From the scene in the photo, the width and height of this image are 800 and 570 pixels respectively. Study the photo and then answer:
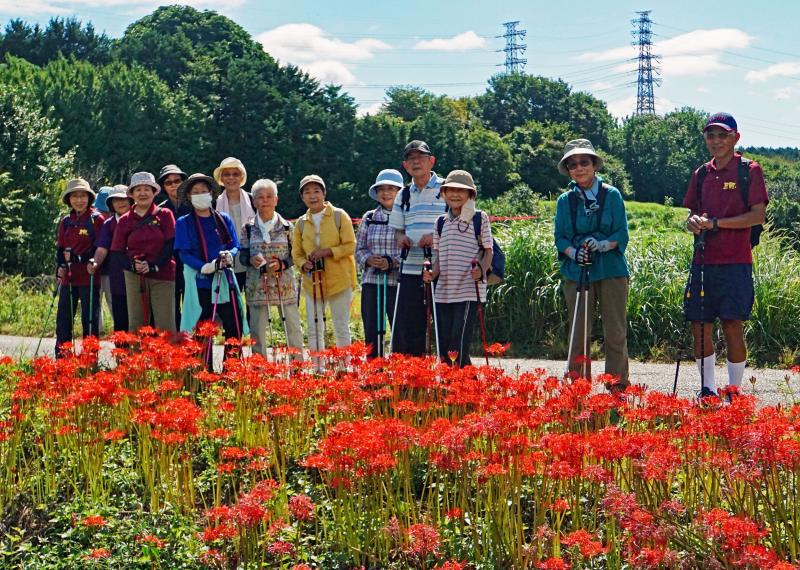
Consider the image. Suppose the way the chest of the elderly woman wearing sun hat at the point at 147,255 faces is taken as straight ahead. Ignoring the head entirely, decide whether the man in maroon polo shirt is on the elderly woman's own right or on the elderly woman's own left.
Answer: on the elderly woman's own left

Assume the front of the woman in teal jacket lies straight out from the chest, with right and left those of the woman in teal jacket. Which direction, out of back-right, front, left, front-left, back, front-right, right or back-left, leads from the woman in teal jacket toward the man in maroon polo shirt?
left

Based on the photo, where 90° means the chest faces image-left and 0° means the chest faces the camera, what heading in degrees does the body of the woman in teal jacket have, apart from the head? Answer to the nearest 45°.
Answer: approximately 0°

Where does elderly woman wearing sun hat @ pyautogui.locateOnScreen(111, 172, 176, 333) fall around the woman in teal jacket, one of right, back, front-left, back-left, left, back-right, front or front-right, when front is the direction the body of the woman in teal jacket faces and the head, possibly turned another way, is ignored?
right

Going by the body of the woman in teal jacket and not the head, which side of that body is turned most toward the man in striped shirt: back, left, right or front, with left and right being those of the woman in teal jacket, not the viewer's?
right

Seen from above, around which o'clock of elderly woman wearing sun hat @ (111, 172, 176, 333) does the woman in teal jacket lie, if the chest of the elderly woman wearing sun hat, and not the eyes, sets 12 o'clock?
The woman in teal jacket is roughly at 10 o'clock from the elderly woman wearing sun hat.

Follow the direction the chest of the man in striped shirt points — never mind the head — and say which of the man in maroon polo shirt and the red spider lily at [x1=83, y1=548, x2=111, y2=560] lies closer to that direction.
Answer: the red spider lily

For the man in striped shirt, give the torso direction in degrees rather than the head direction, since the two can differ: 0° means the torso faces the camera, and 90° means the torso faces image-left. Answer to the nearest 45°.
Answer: approximately 0°

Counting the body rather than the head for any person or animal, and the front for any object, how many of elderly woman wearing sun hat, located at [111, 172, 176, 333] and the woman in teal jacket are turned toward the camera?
2
